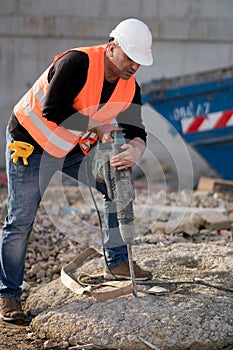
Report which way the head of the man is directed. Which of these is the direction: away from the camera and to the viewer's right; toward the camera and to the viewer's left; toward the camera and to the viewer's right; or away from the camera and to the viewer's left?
toward the camera and to the viewer's right

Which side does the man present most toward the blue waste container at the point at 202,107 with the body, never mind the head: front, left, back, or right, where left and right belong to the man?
left

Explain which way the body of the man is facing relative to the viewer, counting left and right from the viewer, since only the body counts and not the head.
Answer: facing the viewer and to the right of the viewer

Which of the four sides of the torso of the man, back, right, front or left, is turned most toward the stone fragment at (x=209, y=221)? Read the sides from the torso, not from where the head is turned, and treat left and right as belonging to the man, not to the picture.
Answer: left
